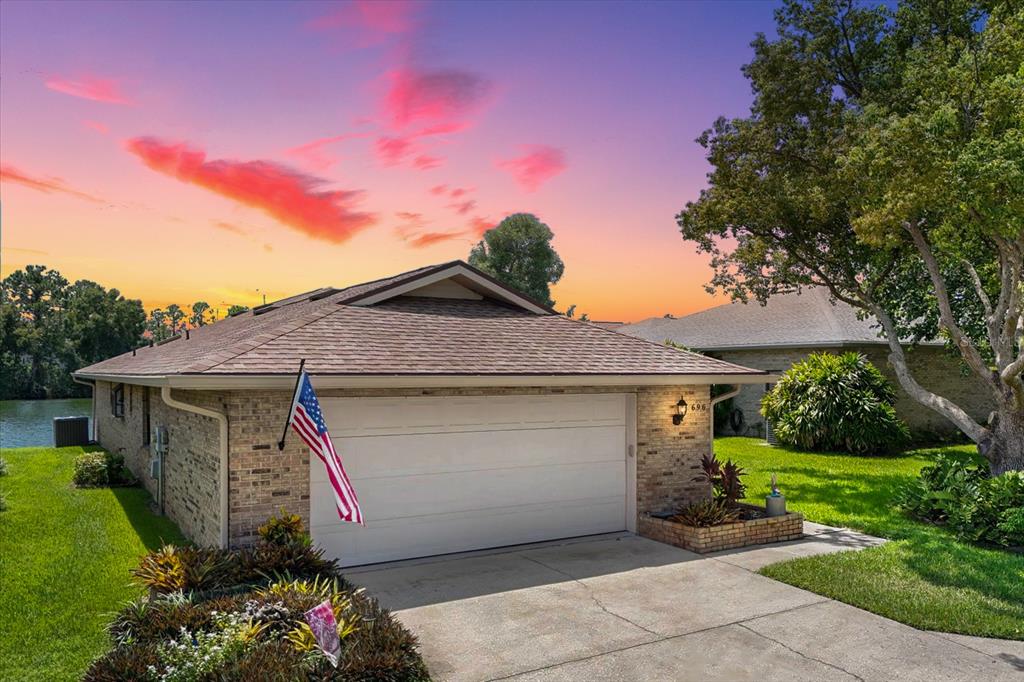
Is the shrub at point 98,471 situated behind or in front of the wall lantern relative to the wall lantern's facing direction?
behind

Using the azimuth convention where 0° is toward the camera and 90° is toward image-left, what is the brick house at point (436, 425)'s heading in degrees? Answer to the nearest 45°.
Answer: approximately 315°

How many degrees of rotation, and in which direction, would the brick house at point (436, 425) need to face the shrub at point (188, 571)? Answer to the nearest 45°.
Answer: approximately 90° to its right

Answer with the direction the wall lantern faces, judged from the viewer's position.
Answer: facing the viewer and to the right of the viewer

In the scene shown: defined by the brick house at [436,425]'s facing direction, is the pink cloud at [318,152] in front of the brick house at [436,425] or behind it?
behind

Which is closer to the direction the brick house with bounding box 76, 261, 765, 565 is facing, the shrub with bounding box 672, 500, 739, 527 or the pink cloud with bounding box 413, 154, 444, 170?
the shrub

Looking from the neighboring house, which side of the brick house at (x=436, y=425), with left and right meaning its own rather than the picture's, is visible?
left

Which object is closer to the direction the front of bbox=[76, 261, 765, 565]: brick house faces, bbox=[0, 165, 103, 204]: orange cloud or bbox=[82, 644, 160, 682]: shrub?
the shrub
